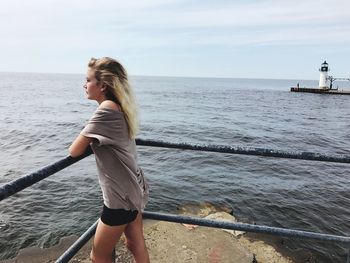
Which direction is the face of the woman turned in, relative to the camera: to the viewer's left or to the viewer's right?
to the viewer's left

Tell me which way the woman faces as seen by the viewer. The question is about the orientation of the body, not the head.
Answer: to the viewer's left
